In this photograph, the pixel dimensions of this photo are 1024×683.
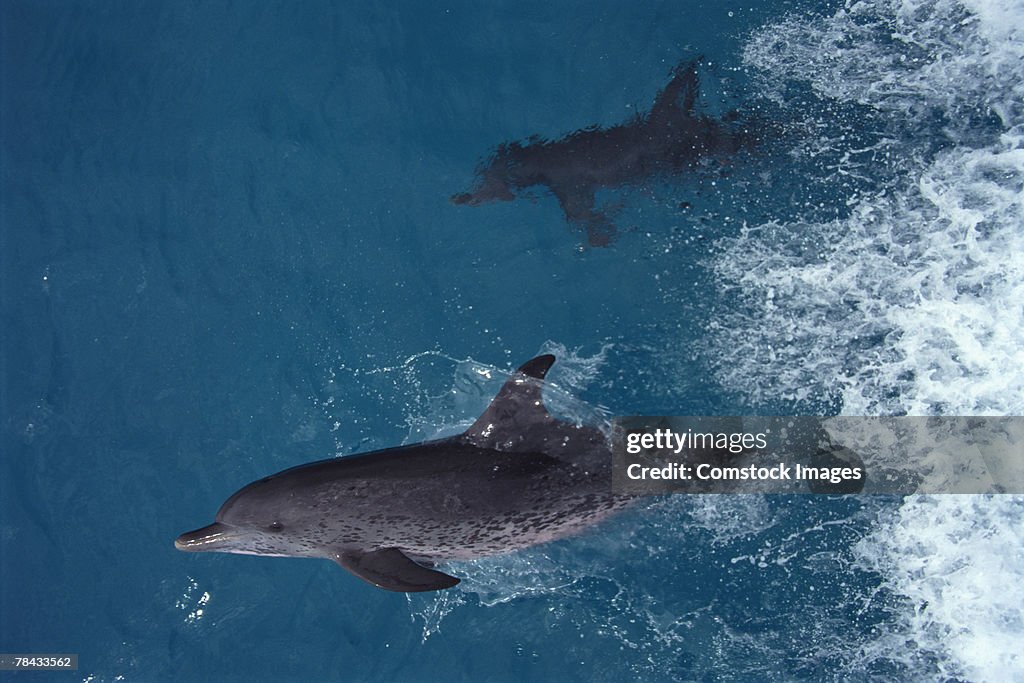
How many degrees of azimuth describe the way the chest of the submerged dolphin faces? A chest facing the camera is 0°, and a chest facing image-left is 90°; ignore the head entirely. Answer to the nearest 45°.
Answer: approximately 90°

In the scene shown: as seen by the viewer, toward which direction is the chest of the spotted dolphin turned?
to the viewer's left

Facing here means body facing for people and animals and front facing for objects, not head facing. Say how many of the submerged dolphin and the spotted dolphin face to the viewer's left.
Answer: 2
